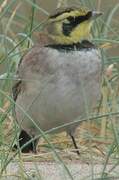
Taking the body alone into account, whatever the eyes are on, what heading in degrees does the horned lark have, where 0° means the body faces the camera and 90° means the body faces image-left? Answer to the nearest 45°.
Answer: approximately 315°
